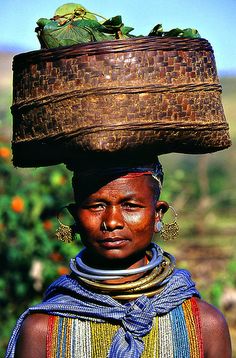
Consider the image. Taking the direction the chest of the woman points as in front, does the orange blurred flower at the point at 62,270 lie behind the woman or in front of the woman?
behind

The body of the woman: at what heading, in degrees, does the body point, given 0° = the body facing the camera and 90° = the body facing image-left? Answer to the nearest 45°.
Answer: approximately 0°

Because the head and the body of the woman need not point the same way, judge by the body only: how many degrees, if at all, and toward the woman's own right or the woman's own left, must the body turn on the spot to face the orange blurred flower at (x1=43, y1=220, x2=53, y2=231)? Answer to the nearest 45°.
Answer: approximately 180°

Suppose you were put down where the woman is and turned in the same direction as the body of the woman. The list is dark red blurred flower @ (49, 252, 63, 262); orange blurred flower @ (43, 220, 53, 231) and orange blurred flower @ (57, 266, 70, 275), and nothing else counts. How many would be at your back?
3

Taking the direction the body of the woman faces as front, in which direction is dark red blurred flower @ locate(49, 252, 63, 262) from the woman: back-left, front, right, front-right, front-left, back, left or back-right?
back

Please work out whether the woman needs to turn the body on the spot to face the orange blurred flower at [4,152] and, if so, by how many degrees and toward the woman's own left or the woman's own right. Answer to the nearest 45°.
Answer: approximately 180°

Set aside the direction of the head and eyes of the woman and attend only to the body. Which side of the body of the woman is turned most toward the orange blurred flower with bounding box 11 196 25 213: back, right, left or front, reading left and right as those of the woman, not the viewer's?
back
